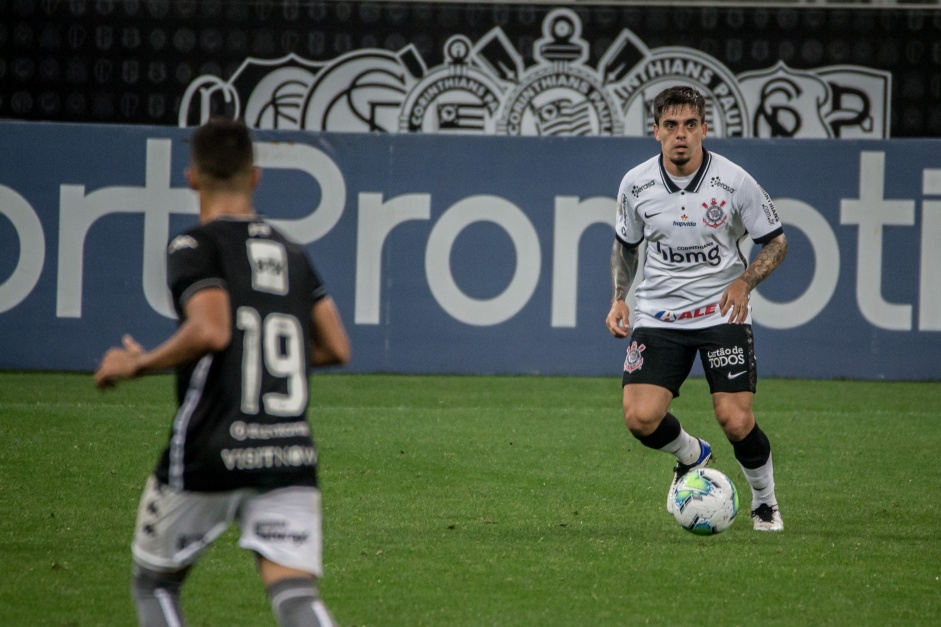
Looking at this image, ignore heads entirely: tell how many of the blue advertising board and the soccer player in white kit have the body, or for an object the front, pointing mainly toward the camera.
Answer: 2

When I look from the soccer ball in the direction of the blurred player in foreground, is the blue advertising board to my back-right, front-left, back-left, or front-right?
back-right

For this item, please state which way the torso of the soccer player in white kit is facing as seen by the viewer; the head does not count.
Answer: toward the camera

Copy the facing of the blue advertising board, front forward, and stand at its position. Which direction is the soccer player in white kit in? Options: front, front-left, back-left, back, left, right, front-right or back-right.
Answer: front

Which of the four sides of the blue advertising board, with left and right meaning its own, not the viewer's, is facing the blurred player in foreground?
front

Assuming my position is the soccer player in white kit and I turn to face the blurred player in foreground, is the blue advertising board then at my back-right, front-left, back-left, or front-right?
back-right

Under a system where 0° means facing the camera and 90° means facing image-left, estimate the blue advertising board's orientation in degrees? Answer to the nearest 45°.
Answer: approximately 0°

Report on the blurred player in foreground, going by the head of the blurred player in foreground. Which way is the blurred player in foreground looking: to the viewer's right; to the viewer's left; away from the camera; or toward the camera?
away from the camera

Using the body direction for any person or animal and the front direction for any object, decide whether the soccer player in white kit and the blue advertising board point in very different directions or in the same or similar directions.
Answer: same or similar directions

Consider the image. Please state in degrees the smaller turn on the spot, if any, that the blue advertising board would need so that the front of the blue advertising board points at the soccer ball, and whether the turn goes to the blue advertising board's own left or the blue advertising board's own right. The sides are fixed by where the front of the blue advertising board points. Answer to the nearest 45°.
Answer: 0° — it already faces it

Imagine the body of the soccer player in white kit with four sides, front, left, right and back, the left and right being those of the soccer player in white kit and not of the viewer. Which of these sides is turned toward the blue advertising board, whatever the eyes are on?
back

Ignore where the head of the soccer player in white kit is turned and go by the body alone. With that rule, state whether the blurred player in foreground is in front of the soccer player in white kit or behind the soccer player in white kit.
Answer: in front
